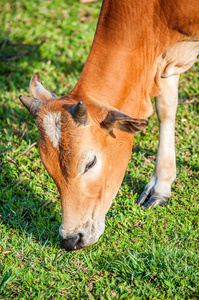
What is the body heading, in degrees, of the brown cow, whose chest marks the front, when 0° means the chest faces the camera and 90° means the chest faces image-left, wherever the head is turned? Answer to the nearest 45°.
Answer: approximately 45°
